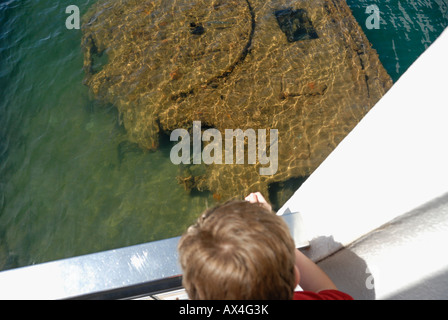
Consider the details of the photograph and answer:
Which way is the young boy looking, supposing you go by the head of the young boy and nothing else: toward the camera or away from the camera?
away from the camera

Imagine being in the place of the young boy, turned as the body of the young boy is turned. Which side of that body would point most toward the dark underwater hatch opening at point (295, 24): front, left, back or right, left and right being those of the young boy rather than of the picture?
front

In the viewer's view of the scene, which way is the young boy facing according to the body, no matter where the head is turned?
away from the camera
